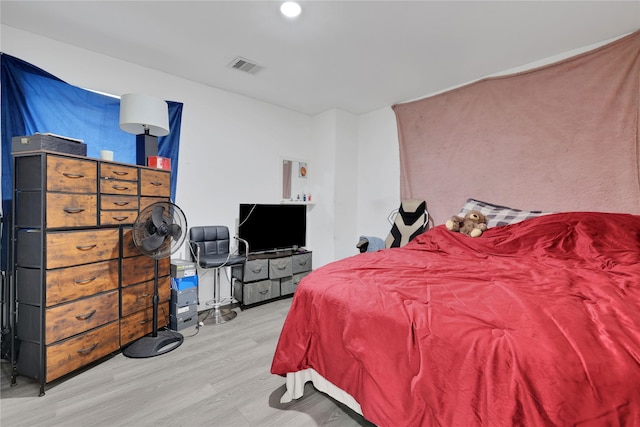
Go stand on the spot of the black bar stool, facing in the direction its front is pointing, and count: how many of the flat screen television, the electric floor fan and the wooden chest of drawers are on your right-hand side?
2

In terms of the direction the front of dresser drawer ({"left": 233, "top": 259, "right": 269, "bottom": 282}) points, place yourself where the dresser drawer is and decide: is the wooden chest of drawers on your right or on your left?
on your right

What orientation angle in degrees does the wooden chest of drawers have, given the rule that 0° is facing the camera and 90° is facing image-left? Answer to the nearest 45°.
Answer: approximately 315°

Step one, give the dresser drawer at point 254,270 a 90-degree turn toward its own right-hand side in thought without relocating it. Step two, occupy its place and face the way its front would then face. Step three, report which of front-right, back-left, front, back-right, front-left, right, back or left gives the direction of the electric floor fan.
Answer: front

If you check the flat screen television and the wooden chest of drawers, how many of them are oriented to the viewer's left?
0

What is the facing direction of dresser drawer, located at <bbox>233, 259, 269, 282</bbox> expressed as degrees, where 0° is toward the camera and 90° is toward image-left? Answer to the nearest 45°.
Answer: approximately 315°

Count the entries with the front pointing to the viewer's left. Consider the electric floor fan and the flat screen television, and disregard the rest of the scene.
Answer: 0

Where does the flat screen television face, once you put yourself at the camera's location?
facing the viewer and to the right of the viewer

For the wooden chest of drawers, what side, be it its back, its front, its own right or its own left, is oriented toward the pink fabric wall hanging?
front

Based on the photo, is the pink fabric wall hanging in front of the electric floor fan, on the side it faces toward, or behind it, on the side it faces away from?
in front

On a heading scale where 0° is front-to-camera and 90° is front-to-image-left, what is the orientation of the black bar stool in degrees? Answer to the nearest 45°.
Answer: approximately 315°

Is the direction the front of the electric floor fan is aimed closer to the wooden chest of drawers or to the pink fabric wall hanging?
the pink fabric wall hanging

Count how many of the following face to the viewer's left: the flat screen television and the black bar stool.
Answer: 0

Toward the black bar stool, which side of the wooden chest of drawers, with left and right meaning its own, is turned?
left
